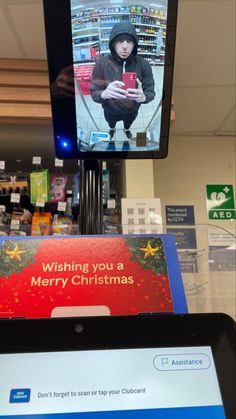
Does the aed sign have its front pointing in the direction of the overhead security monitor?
yes

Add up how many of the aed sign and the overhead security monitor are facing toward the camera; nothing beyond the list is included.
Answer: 2

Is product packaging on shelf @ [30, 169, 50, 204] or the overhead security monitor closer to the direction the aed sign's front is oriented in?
the overhead security monitor

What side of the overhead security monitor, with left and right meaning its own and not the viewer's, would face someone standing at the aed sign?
back

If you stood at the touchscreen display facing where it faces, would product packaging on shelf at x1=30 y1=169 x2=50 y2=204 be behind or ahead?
behind

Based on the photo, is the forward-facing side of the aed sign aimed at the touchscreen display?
yes

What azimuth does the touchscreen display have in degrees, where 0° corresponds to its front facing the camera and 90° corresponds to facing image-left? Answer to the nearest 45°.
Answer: approximately 0°

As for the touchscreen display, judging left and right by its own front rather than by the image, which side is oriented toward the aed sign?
back
